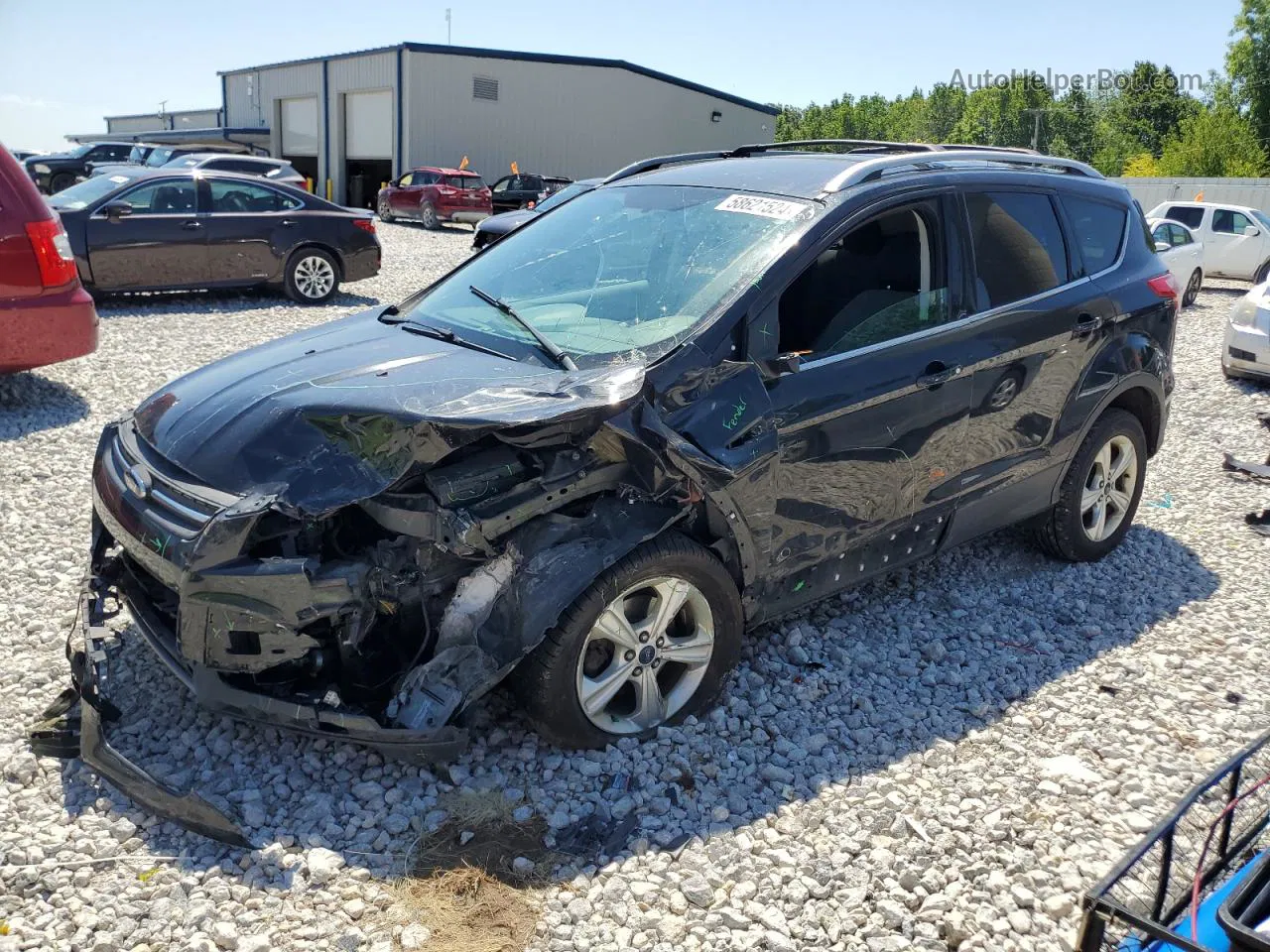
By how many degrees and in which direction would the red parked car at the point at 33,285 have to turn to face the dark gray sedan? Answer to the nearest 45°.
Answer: approximately 90° to its right

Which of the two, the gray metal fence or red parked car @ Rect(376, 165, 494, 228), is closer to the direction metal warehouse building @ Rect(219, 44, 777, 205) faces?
the red parked car

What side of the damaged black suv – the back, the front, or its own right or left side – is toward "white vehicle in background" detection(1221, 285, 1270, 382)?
back

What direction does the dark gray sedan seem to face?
to the viewer's left

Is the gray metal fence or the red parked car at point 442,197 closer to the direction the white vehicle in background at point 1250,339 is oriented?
the red parked car

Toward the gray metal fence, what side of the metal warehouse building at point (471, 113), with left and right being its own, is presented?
left

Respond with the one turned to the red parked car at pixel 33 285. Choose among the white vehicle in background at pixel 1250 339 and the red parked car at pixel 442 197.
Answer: the white vehicle in background
